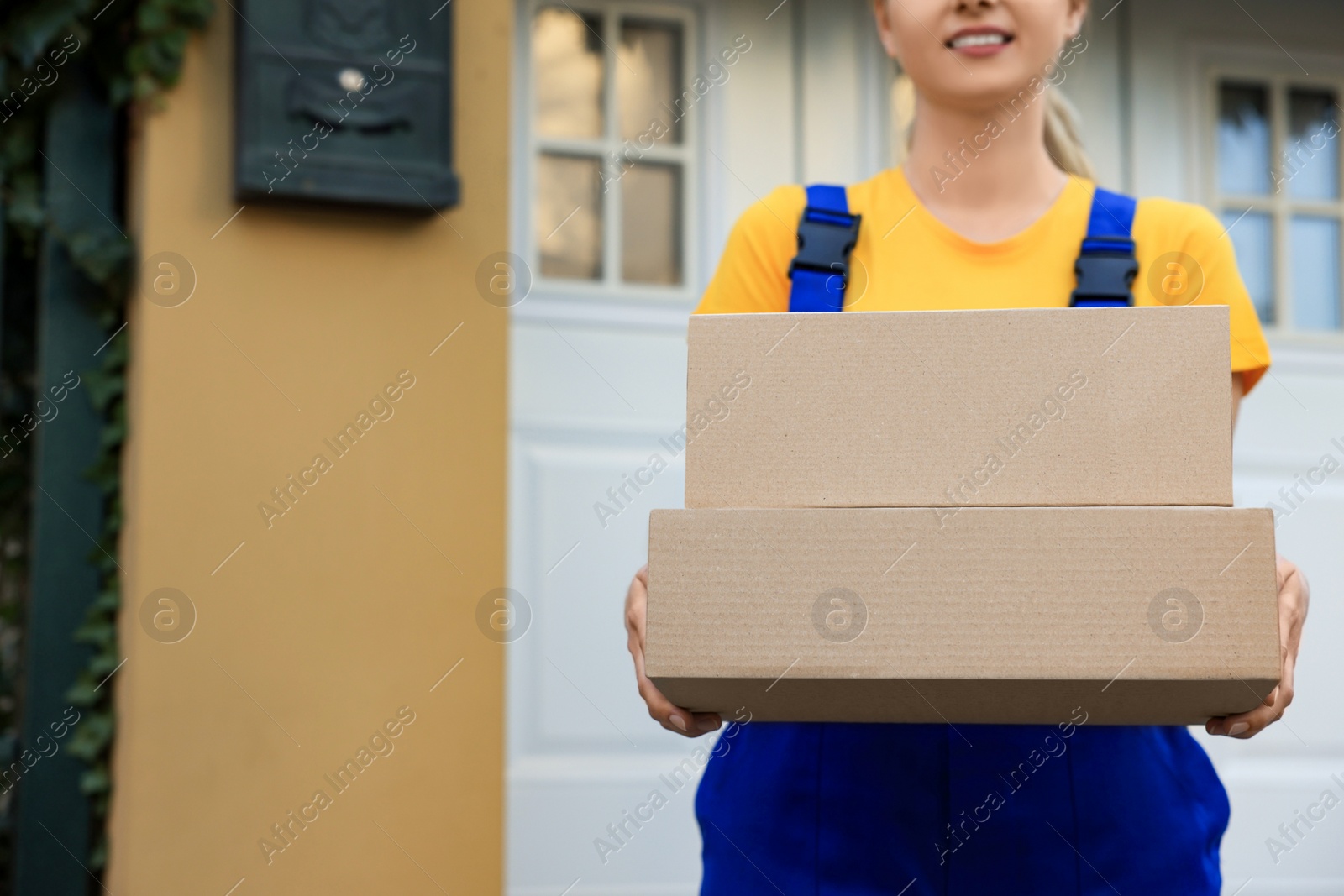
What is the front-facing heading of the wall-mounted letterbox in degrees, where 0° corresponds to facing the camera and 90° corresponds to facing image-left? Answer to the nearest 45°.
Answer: approximately 0°
